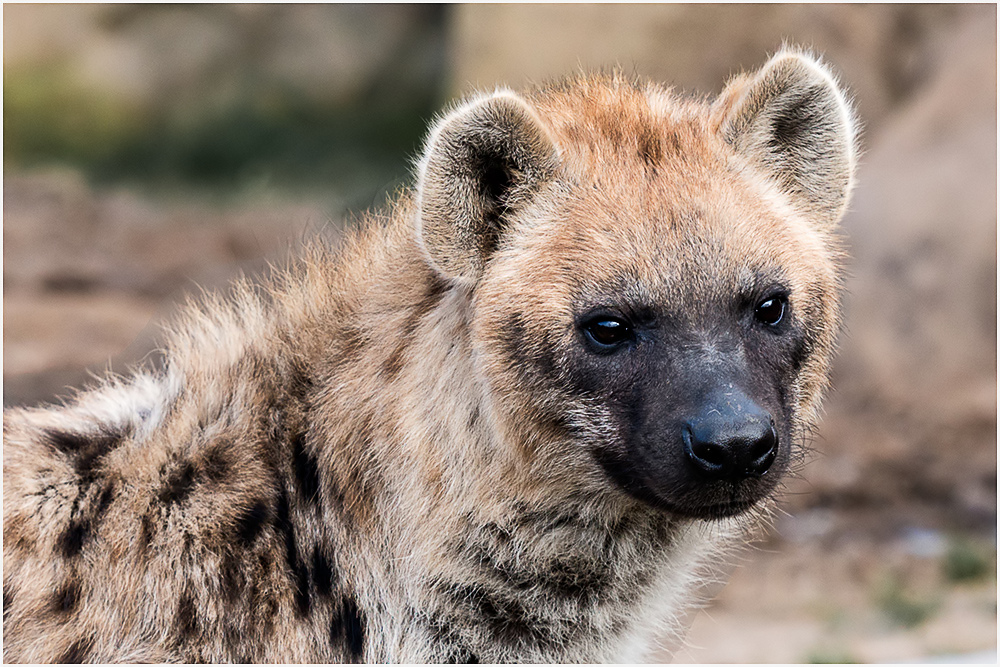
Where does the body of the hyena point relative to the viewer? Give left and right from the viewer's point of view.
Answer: facing the viewer and to the right of the viewer
